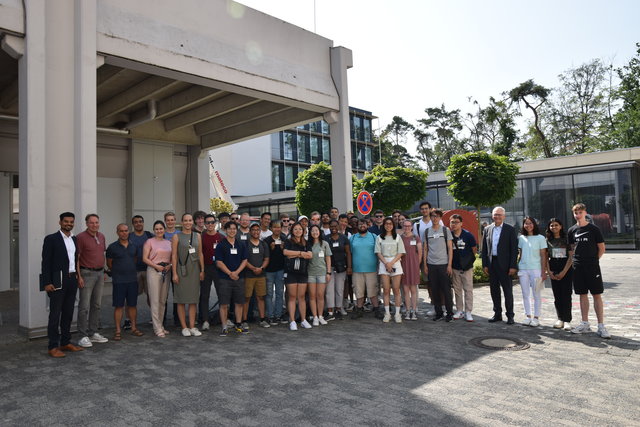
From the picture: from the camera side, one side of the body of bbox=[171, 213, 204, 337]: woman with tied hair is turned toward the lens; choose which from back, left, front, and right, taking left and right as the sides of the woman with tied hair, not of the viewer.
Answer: front

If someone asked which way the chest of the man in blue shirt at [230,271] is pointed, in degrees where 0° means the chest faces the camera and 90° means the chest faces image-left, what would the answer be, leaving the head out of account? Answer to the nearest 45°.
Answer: approximately 0°

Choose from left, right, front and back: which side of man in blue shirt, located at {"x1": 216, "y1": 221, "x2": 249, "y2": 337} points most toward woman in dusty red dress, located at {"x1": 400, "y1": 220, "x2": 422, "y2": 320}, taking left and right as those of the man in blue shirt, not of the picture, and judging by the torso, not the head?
left

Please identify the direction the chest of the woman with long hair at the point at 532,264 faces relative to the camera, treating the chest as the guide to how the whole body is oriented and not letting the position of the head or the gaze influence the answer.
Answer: toward the camera

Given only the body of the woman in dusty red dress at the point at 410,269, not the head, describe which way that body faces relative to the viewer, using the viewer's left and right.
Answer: facing the viewer

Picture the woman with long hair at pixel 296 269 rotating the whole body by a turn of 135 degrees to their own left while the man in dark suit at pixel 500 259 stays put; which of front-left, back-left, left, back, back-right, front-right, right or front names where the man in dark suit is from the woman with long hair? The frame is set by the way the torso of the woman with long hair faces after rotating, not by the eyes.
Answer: front-right

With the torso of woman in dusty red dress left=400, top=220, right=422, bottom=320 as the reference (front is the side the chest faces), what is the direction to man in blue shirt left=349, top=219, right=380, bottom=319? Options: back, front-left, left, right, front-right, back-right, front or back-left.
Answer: right

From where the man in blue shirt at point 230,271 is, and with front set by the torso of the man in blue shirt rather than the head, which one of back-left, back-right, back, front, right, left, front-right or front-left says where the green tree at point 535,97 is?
back-left

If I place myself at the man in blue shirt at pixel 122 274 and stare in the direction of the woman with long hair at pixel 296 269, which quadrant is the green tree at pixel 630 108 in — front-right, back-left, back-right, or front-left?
front-left

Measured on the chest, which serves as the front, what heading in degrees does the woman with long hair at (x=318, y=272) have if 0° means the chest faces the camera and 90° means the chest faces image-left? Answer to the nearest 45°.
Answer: approximately 0°

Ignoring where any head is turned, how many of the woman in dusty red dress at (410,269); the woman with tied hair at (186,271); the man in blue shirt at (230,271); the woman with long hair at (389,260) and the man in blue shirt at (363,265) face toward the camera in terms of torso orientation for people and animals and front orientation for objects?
5

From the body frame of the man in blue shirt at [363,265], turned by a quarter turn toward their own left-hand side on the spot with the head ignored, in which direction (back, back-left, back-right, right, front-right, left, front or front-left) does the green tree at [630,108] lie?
front-left

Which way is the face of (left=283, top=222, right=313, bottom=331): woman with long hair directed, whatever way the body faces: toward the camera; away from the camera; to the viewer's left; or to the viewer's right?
toward the camera

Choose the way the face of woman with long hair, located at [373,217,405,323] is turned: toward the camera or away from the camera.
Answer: toward the camera

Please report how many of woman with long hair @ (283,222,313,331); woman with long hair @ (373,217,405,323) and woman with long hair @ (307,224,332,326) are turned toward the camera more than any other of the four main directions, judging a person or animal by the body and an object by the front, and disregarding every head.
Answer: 3

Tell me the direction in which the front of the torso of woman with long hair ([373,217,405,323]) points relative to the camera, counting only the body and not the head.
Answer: toward the camera
